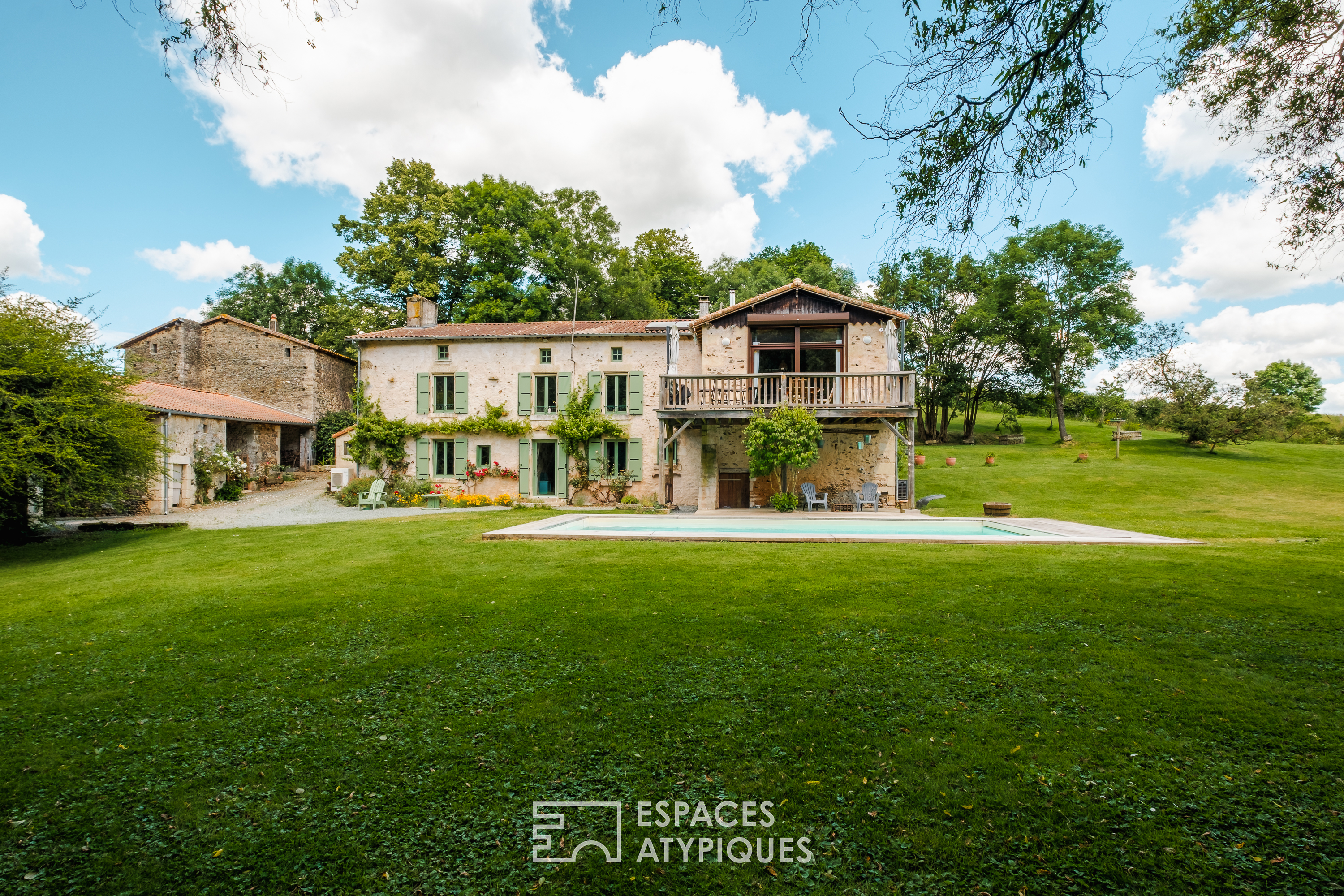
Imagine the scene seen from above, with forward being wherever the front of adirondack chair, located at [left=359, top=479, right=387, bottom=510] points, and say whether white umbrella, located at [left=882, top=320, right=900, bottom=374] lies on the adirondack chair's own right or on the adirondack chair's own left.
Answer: on the adirondack chair's own left

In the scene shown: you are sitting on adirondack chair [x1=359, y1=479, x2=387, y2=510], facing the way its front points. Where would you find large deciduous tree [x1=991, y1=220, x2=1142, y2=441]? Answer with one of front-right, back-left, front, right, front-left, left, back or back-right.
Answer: back-left

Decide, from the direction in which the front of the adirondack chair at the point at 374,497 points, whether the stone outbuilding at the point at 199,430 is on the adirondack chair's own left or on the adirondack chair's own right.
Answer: on the adirondack chair's own right

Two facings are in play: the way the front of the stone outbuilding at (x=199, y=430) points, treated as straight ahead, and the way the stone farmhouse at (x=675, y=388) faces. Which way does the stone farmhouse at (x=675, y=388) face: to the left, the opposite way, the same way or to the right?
to the right

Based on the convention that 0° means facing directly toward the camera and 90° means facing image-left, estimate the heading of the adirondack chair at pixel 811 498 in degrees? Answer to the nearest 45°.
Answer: approximately 315°

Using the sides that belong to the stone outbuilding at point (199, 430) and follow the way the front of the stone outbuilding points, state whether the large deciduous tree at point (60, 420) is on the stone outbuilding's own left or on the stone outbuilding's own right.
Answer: on the stone outbuilding's own right

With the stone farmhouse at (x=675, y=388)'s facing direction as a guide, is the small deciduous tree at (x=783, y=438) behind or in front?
in front
